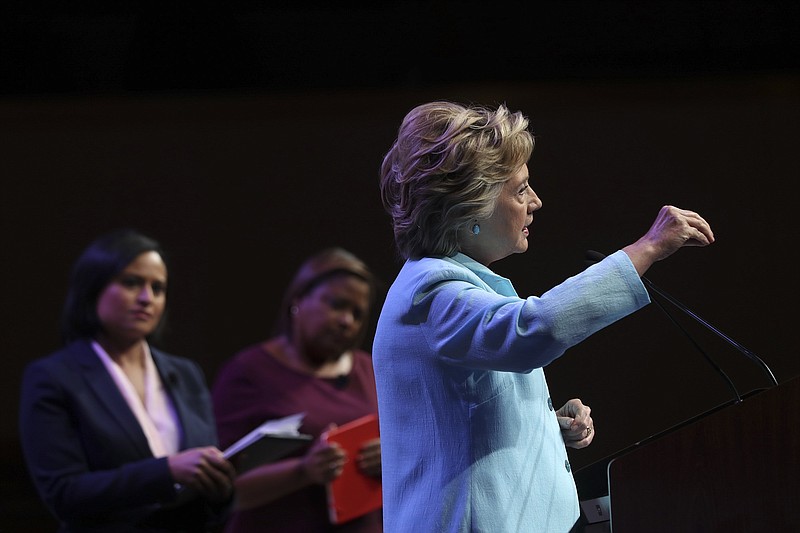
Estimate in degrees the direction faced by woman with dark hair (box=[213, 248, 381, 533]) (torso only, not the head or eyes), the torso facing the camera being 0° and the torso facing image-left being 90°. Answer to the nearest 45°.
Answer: approximately 315°

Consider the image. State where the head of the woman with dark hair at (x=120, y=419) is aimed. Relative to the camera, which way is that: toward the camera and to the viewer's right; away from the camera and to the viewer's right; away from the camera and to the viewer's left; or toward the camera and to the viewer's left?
toward the camera and to the viewer's right

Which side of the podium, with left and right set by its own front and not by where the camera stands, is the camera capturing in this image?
right

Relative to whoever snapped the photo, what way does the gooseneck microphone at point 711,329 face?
facing to the left of the viewer

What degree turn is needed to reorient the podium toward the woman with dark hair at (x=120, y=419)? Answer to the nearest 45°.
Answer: approximately 135° to its left

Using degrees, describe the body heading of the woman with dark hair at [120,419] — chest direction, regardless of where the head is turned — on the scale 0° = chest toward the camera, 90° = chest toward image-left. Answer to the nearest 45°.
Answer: approximately 315°

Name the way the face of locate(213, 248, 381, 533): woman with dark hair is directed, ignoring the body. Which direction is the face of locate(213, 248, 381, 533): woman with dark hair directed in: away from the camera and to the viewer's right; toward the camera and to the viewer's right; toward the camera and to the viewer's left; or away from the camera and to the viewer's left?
toward the camera and to the viewer's right
